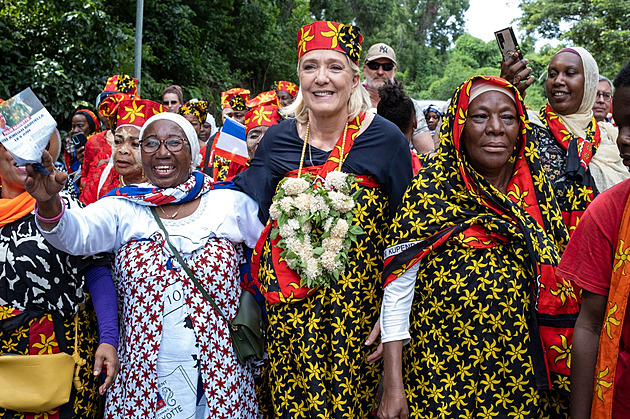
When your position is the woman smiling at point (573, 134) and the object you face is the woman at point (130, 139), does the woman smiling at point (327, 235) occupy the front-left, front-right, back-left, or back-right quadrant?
front-left

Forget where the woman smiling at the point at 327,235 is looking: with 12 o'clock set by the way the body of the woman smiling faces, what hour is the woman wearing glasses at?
The woman wearing glasses is roughly at 3 o'clock from the woman smiling.

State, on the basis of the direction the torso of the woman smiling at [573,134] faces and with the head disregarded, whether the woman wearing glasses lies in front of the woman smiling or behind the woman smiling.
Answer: in front

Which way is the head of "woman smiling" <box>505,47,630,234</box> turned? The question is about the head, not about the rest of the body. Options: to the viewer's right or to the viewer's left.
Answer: to the viewer's left

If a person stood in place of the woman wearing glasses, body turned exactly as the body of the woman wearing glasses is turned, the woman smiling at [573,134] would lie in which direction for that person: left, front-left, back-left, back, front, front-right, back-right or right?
left

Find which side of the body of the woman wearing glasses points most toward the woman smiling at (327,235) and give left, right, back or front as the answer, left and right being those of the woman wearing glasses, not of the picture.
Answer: left

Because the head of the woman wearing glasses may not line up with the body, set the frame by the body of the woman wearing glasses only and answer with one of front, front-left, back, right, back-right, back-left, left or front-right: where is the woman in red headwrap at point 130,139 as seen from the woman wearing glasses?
back

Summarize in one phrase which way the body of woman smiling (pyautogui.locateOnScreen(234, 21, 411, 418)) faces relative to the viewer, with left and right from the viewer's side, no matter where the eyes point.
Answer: facing the viewer

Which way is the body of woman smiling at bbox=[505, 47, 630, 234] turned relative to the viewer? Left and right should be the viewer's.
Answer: facing the viewer and to the left of the viewer

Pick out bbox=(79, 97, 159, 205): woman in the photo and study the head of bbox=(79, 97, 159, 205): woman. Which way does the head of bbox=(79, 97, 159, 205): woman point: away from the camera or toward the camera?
toward the camera

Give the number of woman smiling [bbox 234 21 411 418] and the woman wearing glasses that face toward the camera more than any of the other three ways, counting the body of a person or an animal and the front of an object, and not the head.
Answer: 2
